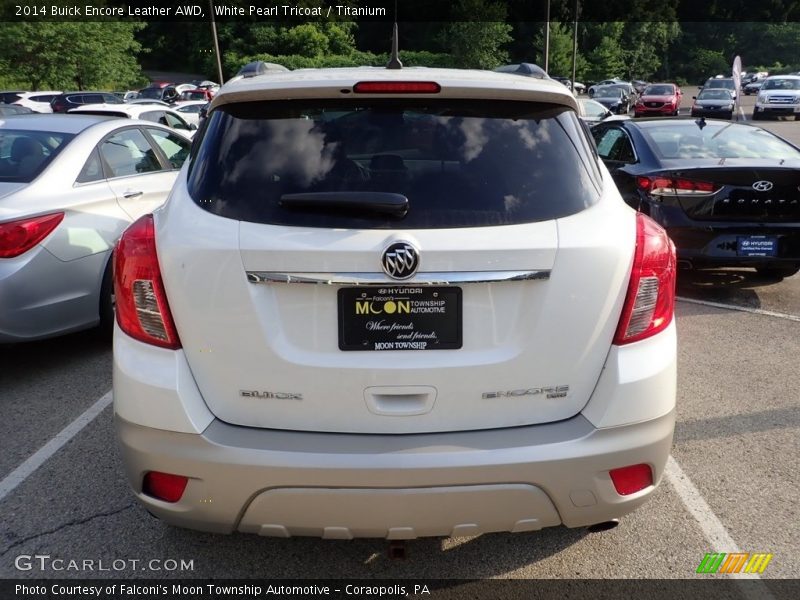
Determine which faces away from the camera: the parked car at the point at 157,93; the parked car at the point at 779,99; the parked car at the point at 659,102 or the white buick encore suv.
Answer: the white buick encore suv

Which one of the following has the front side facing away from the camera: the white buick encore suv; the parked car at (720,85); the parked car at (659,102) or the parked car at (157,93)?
the white buick encore suv

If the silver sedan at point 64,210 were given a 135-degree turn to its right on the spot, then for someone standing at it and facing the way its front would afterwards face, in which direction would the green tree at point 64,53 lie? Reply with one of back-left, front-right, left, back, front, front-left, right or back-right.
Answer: back

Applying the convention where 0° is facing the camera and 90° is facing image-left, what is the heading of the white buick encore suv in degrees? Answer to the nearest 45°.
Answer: approximately 180°

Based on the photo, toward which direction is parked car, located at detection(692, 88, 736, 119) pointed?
toward the camera

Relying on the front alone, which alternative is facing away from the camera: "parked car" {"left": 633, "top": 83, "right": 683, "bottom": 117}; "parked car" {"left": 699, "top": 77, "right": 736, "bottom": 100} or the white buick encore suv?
the white buick encore suv

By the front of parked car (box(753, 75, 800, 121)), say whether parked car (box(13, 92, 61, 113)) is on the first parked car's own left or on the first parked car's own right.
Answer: on the first parked car's own right

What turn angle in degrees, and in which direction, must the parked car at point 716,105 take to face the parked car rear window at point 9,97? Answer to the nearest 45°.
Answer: approximately 45° to its right

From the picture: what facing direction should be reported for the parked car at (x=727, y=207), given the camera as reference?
facing away from the viewer and to the left of the viewer

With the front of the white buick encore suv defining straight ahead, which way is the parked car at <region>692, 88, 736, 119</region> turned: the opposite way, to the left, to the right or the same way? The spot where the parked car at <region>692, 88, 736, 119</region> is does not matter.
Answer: the opposite way

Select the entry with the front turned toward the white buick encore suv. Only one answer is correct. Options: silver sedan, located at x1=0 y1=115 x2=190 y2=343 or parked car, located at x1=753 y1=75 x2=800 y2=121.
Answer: the parked car

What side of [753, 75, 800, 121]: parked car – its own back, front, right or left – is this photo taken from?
front

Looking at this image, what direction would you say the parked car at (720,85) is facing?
toward the camera

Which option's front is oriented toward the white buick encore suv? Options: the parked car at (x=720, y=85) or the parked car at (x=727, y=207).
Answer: the parked car at (x=720, y=85)

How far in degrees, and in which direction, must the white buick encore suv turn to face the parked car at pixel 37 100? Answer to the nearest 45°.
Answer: approximately 45° to its left

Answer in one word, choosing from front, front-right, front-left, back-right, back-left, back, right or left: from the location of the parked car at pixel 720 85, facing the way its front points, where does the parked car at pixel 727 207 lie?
front
